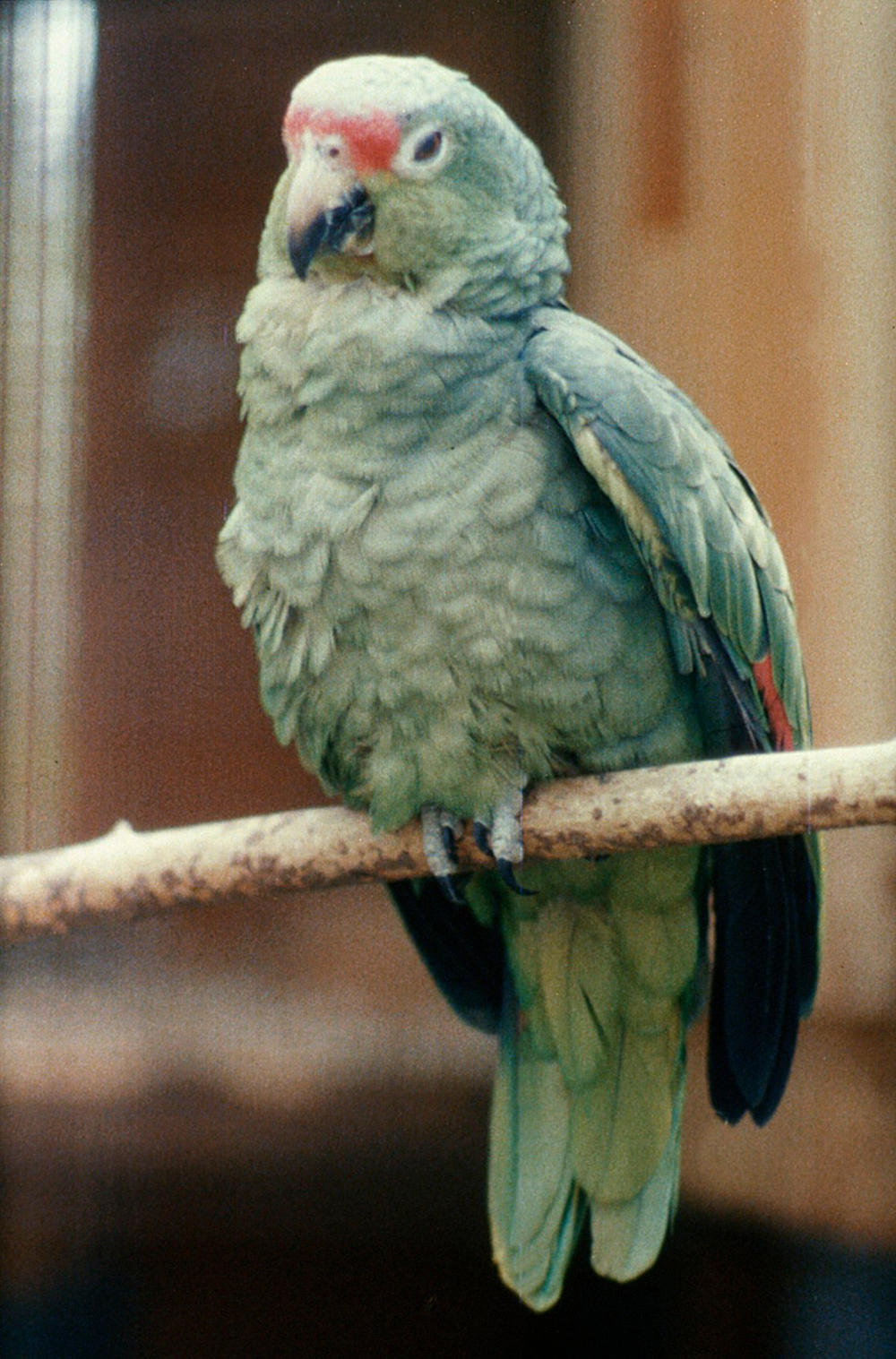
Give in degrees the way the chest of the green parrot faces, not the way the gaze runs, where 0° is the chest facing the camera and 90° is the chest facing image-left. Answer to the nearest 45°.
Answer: approximately 45°
